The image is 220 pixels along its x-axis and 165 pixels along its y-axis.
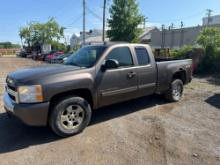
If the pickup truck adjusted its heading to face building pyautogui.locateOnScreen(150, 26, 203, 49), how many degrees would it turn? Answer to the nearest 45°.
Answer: approximately 135° to its right

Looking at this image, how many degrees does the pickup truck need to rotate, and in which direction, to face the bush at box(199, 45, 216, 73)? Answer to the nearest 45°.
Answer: approximately 180°

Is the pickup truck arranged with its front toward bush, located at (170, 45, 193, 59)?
no

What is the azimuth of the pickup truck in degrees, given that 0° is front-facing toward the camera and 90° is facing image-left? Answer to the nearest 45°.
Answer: approximately 45°

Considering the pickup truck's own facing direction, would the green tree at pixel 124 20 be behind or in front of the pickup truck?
behind

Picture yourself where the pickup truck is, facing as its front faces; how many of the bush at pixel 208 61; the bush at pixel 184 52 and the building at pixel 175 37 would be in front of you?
0

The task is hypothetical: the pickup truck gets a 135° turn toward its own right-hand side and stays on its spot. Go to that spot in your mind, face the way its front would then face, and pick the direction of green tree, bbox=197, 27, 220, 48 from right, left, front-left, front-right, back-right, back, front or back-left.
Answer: front-right
